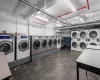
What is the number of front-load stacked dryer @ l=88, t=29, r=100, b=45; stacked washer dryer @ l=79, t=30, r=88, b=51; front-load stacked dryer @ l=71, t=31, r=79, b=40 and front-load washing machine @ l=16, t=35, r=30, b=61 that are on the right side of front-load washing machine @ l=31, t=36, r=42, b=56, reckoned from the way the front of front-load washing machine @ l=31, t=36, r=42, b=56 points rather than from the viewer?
1

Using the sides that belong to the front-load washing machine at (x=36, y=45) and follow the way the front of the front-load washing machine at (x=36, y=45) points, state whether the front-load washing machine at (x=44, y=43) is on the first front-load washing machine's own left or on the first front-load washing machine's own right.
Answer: on the first front-load washing machine's own left

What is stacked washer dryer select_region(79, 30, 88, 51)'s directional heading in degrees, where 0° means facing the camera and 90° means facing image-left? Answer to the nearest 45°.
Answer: approximately 45°

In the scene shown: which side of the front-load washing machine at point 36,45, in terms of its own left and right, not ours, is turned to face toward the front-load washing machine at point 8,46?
right

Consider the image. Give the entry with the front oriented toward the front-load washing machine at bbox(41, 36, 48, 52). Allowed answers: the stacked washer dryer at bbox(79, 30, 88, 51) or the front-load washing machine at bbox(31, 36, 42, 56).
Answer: the stacked washer dryer

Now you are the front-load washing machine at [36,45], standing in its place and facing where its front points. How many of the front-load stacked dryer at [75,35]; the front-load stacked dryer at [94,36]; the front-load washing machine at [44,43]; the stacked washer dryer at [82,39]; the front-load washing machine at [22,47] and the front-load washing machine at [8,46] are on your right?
2

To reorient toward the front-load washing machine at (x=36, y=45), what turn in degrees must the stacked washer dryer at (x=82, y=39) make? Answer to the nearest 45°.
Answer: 0° — it already faces it

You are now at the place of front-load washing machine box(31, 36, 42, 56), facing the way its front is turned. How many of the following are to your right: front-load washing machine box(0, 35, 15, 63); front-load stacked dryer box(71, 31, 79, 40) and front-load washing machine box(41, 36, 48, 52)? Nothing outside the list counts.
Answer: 1

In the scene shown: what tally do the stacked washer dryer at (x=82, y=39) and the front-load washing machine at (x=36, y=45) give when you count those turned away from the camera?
0

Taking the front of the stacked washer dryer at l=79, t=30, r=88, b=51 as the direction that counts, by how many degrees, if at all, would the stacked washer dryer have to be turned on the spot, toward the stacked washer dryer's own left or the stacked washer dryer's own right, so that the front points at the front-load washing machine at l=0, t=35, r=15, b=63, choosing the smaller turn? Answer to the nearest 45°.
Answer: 0° — it already faces it

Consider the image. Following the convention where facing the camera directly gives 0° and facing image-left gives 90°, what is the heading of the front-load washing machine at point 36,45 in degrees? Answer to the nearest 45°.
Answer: approximately 315°

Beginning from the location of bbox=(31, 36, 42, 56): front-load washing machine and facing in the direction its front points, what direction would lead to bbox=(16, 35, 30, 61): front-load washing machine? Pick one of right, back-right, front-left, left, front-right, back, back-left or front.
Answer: right

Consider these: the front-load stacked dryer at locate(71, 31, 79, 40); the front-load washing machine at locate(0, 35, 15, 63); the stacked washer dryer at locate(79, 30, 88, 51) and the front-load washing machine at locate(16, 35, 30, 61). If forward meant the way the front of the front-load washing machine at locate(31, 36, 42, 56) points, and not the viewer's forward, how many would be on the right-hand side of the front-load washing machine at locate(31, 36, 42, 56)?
2

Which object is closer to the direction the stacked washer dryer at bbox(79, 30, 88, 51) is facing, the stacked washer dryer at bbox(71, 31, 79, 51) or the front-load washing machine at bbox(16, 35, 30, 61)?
the front-load washing machine
